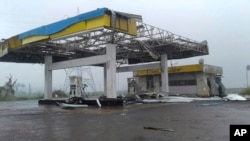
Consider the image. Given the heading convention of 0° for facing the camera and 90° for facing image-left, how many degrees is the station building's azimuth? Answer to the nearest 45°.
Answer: approximately 45°
